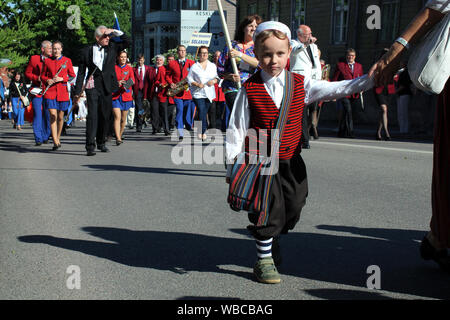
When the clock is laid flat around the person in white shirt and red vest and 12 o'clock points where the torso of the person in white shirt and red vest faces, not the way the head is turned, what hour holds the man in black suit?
The man in black suit is roughly at 5 o'clock from the person in white shirt and red vest.

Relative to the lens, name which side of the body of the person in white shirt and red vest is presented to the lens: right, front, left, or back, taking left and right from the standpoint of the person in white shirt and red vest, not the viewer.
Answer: front

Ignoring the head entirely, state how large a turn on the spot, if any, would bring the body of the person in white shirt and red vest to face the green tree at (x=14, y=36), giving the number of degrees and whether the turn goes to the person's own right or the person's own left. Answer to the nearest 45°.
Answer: approximately 135° to the person's own right
